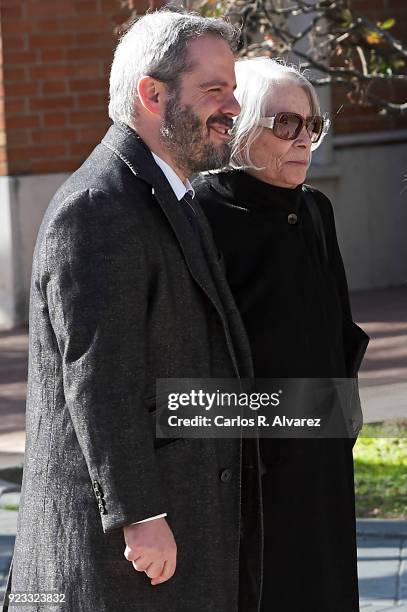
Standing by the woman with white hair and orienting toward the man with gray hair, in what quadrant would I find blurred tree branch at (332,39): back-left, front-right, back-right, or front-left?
back-right

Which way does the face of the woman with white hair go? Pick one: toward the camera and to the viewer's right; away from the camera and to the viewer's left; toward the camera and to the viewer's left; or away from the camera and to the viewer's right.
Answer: toward the camera and to the viewer's right

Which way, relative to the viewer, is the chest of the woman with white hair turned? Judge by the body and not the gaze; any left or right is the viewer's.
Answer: facing the viewer and to the right of the viewer

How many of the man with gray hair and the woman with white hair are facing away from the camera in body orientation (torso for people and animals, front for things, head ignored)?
0

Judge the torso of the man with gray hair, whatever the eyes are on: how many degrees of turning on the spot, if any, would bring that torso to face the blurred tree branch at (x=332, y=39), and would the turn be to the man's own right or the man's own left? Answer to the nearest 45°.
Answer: approximately 90° to the man's own left

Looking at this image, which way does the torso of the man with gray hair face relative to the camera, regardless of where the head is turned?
to the viewer's right

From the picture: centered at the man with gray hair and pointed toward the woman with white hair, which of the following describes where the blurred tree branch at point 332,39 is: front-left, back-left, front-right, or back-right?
front-left
